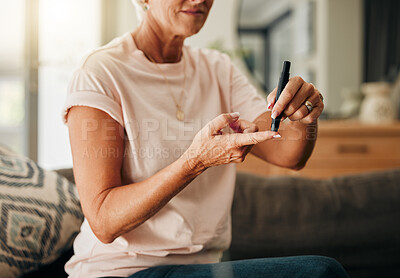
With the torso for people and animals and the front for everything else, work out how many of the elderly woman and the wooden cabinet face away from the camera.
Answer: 0

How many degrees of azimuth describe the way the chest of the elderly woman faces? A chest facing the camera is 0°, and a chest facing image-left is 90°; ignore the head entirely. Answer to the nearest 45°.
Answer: approximately 315°

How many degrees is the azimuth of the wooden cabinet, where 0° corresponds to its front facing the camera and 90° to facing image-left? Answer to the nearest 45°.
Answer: approximately 0°

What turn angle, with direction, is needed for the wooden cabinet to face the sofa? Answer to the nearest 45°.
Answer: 0° — it already faces it

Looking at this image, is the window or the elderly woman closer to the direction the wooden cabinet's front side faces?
the elderly woman

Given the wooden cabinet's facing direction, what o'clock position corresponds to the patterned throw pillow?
The patterned throw pillow is roughly at 1 o'clock from the wooden cabinet.

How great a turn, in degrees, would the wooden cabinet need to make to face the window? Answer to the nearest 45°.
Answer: approximately 90° to its right

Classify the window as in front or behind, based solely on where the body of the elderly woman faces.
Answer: behind

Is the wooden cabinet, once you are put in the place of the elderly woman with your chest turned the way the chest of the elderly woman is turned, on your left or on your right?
on your left
